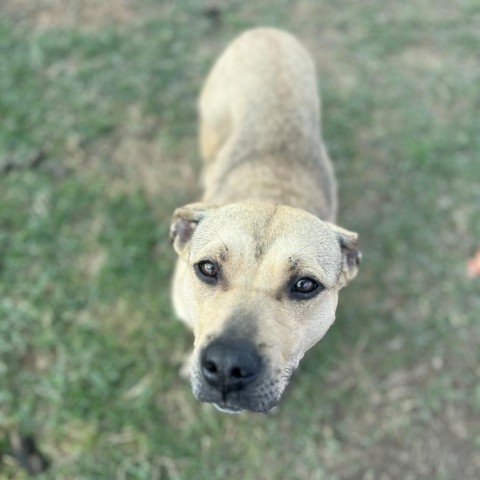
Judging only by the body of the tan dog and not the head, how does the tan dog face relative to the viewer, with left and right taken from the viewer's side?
facing the viewer
